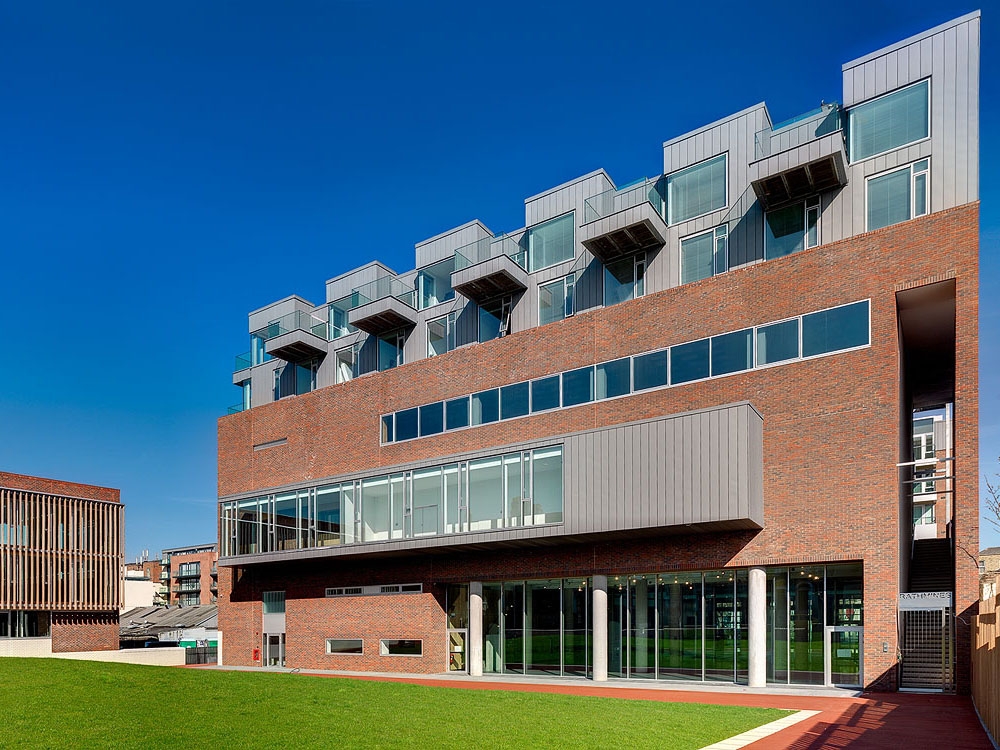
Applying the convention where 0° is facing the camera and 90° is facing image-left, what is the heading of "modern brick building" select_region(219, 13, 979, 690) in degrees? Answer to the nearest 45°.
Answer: approximately 45°

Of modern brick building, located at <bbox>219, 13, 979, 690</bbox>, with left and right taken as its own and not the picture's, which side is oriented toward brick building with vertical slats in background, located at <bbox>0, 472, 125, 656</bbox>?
right
